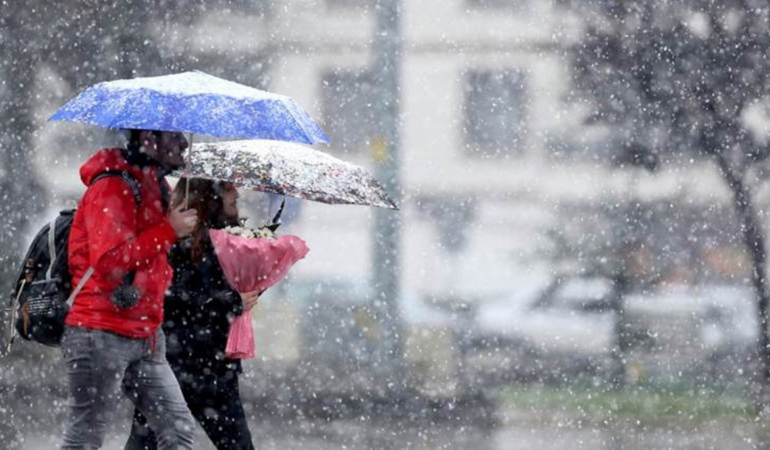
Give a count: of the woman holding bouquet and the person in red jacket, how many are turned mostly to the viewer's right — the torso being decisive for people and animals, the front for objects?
2

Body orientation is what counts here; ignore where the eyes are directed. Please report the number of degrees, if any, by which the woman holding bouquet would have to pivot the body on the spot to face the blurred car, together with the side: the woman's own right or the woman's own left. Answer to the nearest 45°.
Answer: approximately 45° to the woman's own left

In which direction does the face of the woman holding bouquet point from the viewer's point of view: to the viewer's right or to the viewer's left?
to the viewer's right

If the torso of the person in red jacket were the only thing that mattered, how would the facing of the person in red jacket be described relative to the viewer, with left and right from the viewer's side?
facing to the right of the viewer

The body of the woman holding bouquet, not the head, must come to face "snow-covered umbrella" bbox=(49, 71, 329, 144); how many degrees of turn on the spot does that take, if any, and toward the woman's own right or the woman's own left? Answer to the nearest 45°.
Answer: approximately 90° to the woman's own right

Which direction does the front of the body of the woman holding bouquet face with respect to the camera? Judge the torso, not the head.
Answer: to the viewer's right

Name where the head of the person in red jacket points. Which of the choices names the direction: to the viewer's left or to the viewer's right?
to the viewer's right
